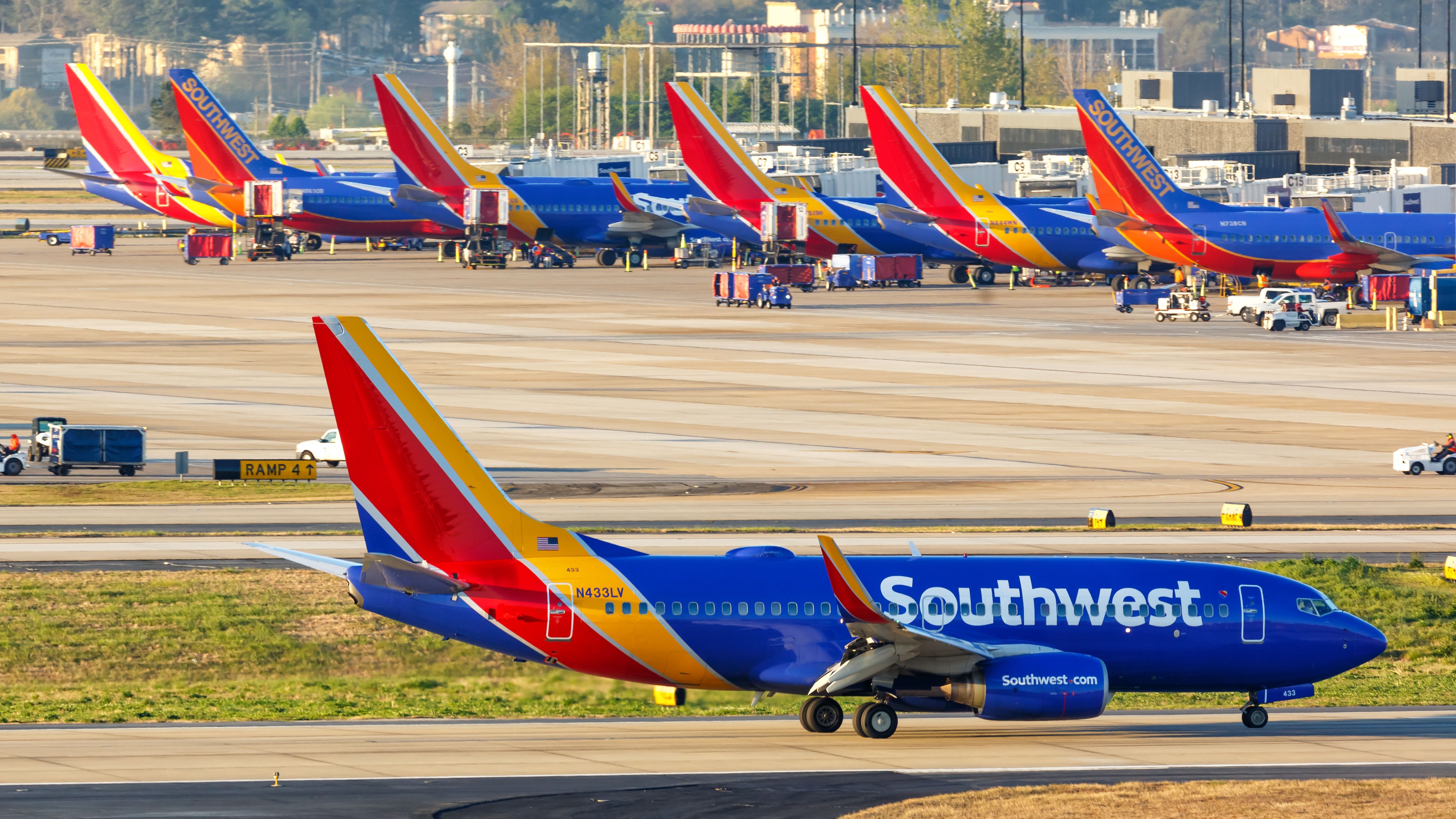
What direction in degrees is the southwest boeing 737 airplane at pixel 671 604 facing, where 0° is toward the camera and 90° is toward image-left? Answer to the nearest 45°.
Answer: approximately 270°
